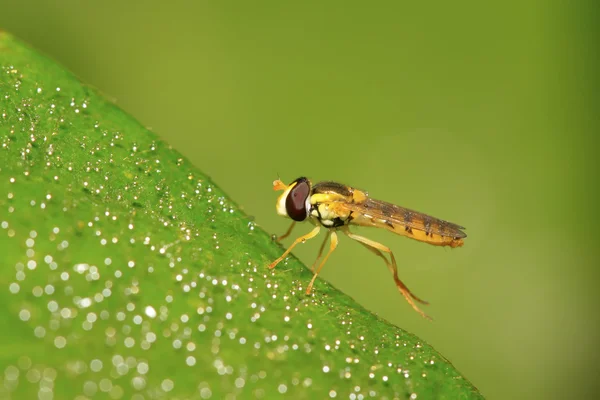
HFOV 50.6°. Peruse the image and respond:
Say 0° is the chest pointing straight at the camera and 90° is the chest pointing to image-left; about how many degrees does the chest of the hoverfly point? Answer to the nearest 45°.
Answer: approximately 90°
